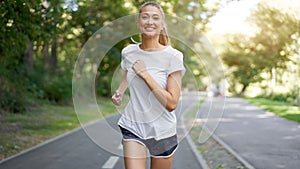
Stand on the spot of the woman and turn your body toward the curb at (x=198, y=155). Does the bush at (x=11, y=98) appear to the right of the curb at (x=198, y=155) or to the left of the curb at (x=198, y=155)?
left

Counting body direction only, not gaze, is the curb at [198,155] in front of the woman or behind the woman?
behind

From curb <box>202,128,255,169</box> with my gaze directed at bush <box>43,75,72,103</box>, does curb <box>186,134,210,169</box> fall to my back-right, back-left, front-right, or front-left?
front-left

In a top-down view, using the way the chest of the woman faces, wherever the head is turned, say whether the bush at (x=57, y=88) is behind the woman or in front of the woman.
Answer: behind

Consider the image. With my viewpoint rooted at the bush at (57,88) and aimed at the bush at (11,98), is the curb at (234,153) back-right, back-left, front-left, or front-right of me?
front-left

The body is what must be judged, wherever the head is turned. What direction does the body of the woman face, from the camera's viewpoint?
toward the camera
